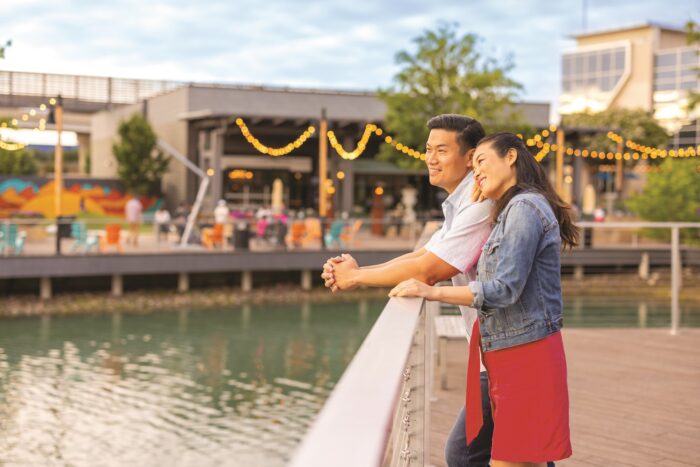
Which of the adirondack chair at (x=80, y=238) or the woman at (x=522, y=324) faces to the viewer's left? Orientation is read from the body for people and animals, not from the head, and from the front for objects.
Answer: the woman

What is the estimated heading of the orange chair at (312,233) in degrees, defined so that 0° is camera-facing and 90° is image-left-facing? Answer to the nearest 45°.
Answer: approximately 45°

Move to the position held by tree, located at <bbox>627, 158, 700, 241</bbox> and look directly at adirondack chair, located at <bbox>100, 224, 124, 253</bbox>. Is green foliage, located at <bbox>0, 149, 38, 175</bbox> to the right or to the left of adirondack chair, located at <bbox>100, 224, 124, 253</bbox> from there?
right

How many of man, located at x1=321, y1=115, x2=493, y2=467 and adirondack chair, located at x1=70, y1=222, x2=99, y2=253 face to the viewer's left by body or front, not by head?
1

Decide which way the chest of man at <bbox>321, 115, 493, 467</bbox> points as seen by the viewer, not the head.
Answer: to the viewer's left

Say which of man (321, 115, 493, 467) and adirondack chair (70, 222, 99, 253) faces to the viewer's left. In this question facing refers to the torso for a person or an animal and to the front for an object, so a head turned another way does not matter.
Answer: the man

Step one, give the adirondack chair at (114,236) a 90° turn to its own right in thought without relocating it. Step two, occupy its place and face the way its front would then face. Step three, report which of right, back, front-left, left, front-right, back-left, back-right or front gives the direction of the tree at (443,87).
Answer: right

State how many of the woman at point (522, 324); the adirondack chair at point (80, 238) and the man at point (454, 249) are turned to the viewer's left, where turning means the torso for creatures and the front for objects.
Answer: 2

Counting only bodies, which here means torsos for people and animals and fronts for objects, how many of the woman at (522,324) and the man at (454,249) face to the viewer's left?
2

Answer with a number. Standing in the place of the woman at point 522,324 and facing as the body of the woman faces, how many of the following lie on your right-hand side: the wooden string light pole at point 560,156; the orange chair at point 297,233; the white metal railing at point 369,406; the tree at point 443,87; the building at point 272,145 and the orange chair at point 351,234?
5

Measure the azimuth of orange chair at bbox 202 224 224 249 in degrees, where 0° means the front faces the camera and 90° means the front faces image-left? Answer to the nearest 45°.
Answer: approximately 45°

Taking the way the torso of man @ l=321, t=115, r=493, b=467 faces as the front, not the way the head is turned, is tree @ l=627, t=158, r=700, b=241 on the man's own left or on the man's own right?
on the man's own right
